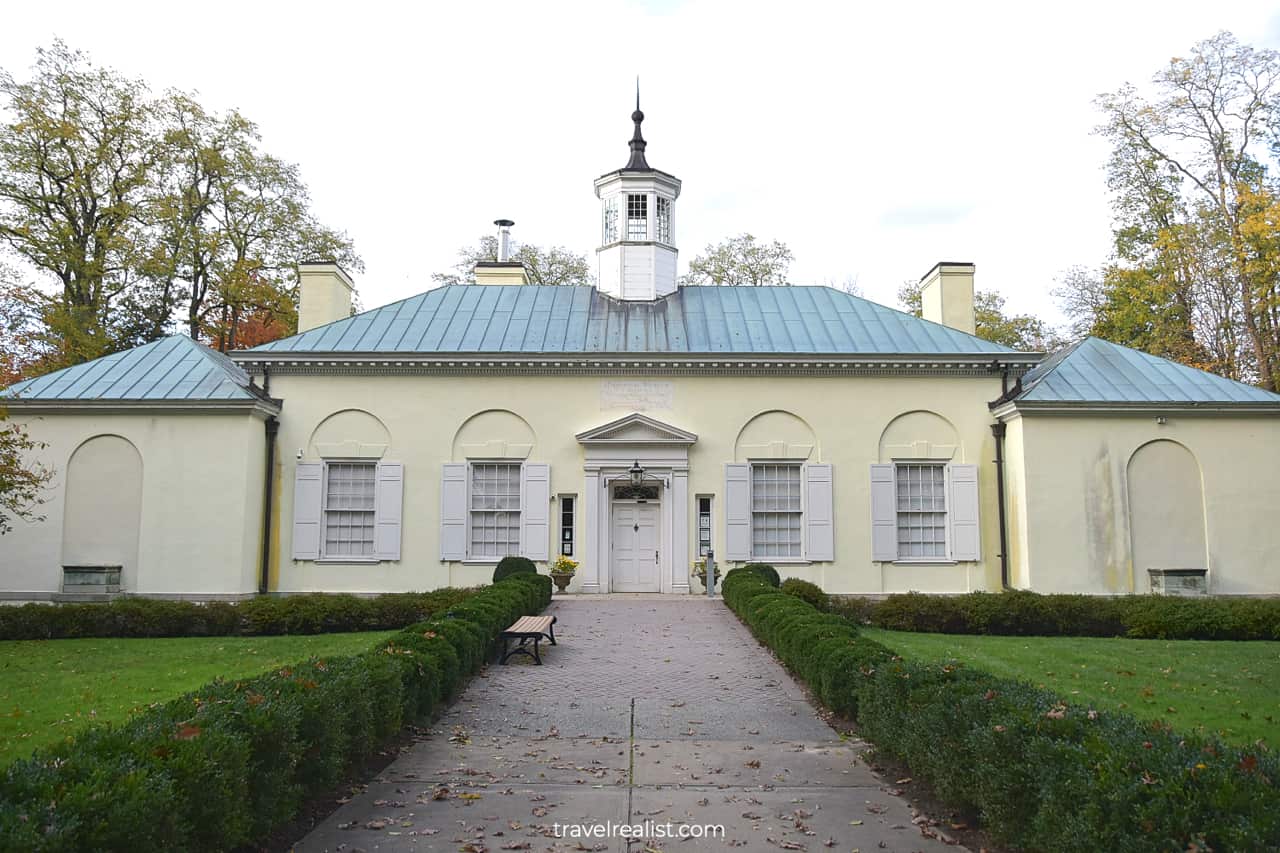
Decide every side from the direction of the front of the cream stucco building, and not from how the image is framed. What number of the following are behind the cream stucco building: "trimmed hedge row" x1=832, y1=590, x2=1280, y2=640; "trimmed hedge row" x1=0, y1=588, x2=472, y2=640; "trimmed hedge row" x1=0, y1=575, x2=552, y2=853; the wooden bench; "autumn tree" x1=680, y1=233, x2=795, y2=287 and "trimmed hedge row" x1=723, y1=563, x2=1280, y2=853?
1

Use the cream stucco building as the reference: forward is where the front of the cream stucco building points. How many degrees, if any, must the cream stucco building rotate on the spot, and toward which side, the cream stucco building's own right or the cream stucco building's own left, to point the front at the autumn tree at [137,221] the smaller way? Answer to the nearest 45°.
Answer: approximately 135° to the cream stucco building's own right

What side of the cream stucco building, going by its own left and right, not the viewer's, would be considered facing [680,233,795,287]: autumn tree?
back

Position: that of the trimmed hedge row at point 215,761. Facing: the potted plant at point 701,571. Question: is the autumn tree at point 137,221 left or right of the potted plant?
left

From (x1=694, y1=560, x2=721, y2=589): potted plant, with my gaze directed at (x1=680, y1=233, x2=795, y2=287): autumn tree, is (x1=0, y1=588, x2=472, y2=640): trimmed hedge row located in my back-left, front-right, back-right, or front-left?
back-left

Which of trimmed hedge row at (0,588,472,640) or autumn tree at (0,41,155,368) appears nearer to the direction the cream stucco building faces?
the trimmed hedge row

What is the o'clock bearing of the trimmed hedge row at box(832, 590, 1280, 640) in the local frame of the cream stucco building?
The trimmed hedge row is roughly at 10 o'clock from the cream stucco building.

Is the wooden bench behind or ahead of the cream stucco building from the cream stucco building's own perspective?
ahead

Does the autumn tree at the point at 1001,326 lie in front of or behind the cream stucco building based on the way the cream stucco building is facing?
behind

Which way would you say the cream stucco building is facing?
toward the camera

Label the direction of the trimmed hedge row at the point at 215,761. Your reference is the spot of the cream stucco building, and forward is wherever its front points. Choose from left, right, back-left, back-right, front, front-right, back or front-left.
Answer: front

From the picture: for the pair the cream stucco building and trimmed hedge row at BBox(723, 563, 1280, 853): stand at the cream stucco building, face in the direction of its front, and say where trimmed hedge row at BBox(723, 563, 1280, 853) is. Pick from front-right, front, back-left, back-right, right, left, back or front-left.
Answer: front

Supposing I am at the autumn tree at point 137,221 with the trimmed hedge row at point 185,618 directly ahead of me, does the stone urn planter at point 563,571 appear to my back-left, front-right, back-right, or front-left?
front-left
